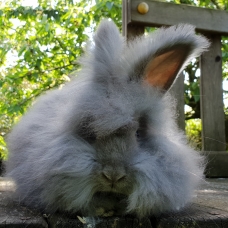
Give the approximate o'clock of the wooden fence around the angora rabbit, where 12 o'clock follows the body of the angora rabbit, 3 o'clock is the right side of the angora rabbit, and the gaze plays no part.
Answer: The wooden fence is roughly at 7 o'clock from the angora rabbit.

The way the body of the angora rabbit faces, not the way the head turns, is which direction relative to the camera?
toward the camera

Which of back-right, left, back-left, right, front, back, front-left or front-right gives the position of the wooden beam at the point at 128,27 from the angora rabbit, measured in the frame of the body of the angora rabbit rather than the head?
back

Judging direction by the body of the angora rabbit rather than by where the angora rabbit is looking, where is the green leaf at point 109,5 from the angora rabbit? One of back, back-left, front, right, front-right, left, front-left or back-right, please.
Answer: back

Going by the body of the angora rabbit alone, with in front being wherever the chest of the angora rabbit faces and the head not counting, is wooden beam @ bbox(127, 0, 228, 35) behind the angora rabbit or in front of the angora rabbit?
behind
